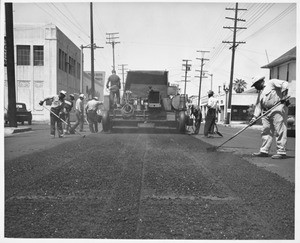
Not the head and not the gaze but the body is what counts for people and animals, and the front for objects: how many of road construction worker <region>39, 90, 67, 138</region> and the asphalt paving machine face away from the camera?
1

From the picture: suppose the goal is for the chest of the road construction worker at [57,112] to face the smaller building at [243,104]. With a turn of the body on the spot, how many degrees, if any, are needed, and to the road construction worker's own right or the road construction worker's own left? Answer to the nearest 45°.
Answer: approximately 45° to the road construction worker's own left

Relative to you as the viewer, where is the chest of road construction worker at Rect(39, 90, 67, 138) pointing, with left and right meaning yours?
facing the viewer and to the right of the viewer

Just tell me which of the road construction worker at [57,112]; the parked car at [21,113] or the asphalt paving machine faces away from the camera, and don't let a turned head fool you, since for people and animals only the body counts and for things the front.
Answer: the asphalt paving machine

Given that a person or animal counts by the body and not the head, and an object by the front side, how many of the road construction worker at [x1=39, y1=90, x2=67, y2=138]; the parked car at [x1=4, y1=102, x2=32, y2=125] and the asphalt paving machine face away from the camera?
1

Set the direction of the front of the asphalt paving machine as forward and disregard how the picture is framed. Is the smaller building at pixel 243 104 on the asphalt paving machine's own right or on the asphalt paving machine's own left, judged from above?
on the asphalt paving machine's own right

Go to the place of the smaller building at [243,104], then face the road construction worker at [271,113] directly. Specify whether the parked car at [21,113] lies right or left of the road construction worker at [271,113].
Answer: right

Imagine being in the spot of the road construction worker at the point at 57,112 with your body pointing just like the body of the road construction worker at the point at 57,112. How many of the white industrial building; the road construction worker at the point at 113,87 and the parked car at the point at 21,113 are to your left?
1

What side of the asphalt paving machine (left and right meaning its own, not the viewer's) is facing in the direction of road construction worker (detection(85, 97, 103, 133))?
left

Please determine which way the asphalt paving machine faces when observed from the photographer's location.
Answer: facing away from the viewer
